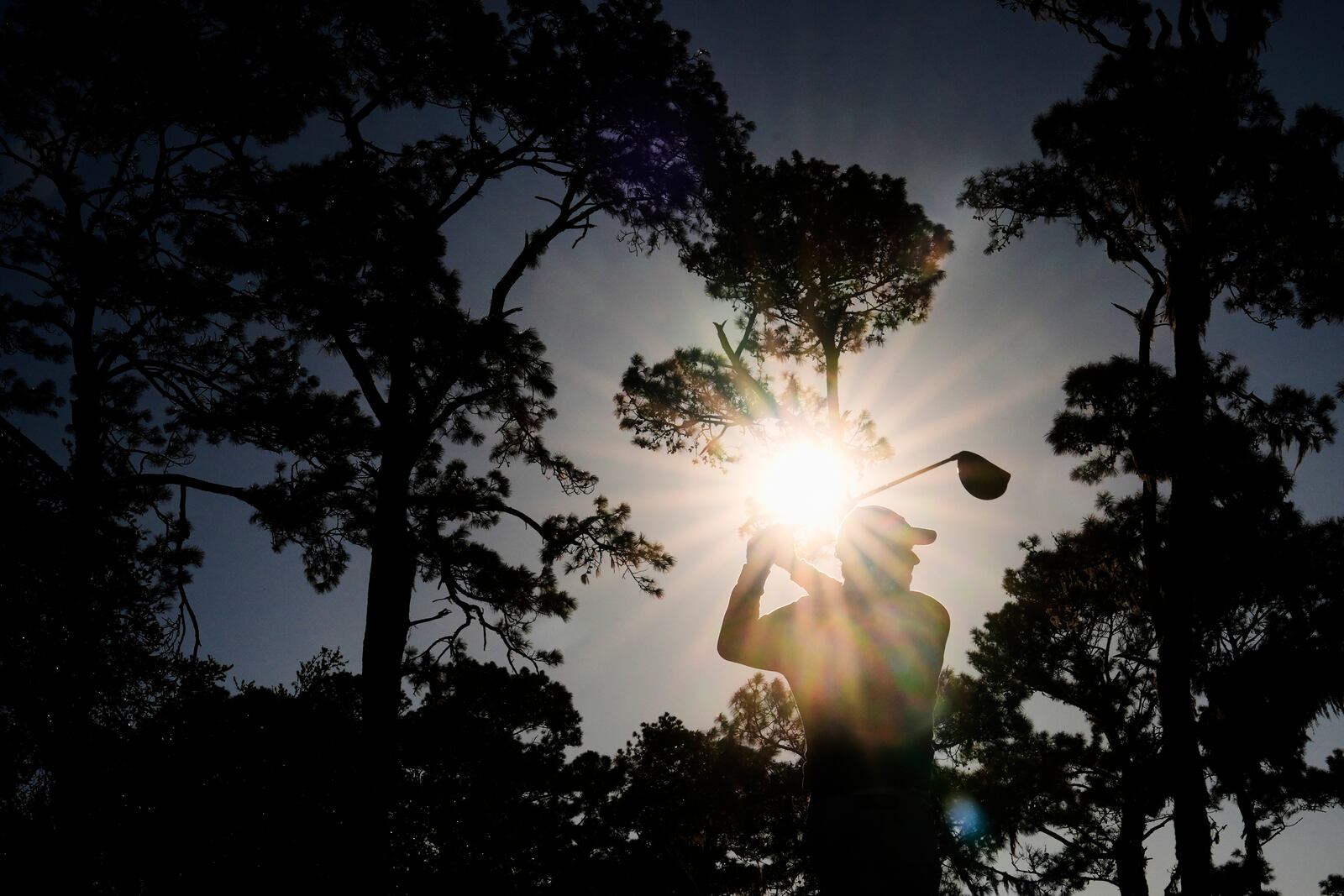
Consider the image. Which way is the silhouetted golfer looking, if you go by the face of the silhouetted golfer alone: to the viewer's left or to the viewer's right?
to the viewer's right

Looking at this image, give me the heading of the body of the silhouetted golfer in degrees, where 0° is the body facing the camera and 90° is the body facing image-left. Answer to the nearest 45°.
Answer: approximately 225°
